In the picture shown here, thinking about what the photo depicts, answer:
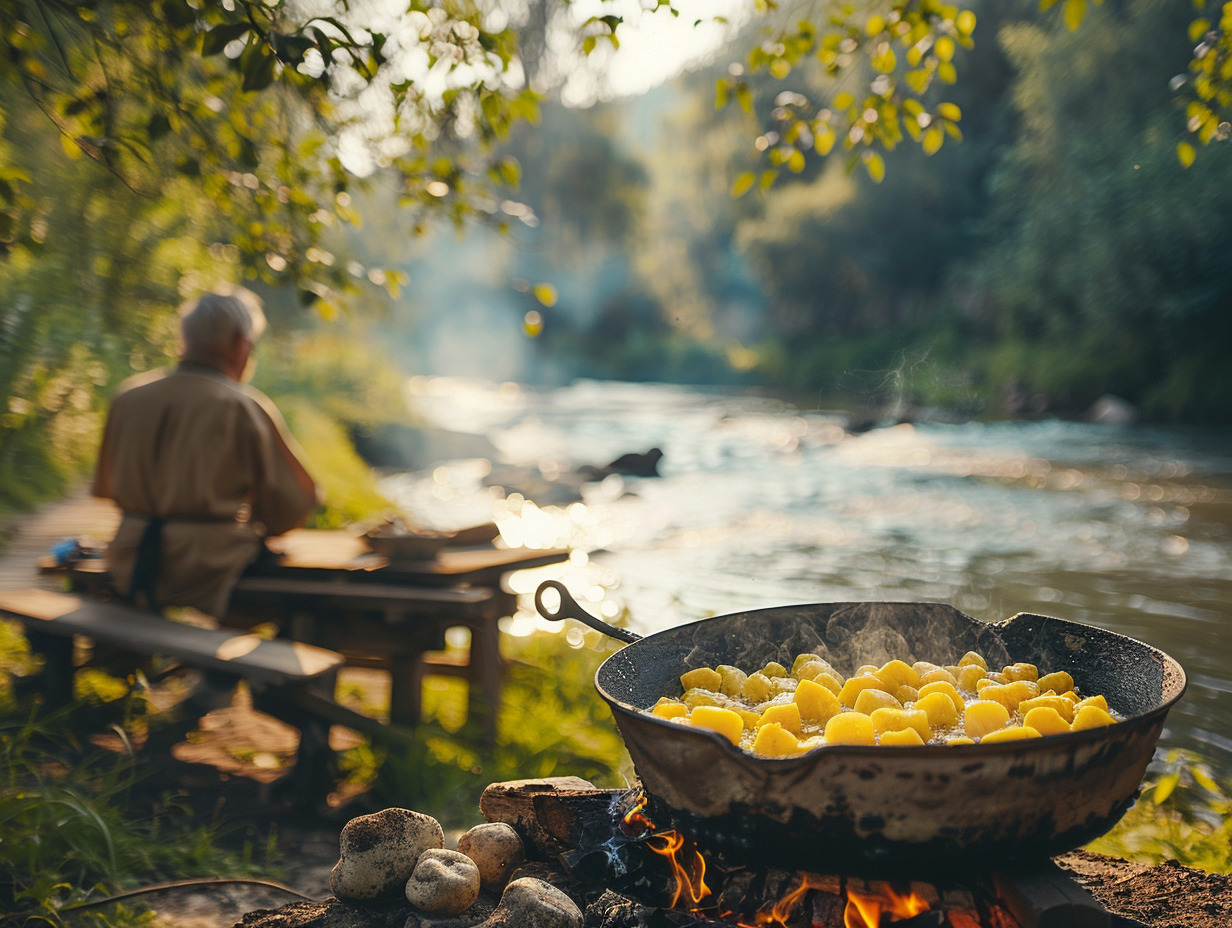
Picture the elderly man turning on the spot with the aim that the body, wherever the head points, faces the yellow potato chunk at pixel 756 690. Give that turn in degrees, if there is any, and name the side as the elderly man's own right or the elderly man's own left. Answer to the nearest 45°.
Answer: approximately 90° to the elderly man's own right

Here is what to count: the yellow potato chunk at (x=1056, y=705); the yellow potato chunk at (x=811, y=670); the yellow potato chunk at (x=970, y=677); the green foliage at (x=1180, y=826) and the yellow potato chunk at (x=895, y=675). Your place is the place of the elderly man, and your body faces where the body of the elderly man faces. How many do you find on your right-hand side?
5

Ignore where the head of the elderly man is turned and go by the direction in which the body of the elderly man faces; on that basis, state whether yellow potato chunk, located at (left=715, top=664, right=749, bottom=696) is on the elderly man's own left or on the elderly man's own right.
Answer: on the elderly man's own right

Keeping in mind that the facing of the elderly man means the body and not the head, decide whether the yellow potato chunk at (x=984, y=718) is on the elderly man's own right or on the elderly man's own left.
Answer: on the elderly man's own right

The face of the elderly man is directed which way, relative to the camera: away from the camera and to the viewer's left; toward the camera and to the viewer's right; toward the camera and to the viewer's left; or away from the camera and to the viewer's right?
away from the camera and to the viewer's right

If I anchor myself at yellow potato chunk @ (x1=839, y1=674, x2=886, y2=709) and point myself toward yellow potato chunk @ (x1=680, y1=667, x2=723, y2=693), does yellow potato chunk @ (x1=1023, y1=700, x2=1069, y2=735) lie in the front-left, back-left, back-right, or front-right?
back-left

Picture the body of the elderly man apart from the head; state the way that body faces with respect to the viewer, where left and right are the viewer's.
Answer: facing away from the viewer and to the right of the viewer

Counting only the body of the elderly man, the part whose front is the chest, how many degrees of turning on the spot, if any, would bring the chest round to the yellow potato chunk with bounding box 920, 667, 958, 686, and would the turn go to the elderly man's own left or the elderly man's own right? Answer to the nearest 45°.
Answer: approximately 90° to the elderly man's own right

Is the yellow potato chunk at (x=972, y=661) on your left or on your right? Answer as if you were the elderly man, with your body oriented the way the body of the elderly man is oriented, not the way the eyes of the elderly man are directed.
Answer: on your right

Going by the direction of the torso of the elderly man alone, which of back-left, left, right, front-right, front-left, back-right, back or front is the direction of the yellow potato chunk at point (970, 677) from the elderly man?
right

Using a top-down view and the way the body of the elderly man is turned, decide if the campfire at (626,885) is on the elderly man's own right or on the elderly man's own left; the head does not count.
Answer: on the elderly man's own right
